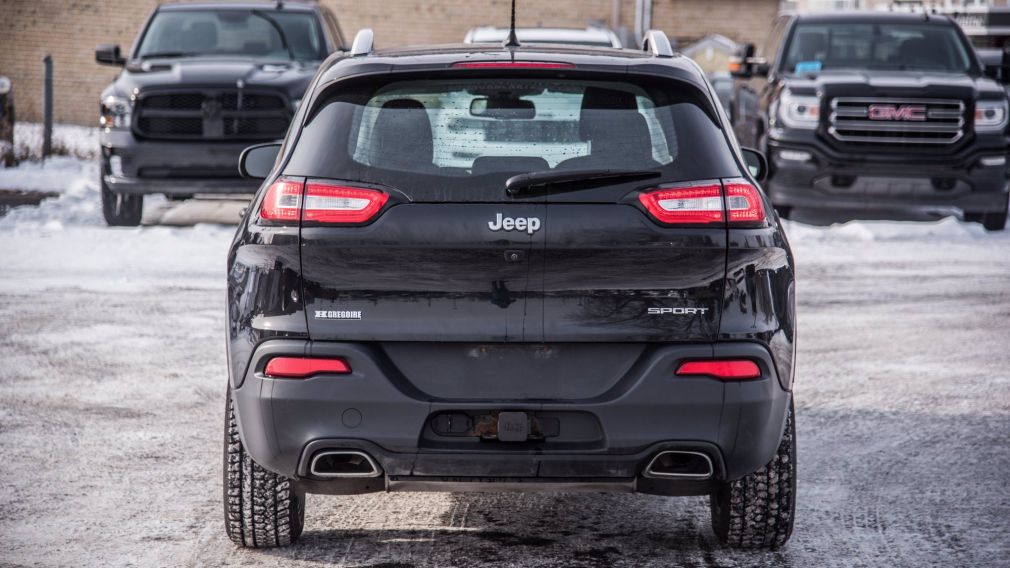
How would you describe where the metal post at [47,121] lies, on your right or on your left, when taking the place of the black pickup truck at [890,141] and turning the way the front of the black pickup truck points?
on your right

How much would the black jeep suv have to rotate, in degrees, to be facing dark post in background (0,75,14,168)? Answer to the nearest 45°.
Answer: approximately 45° to its left

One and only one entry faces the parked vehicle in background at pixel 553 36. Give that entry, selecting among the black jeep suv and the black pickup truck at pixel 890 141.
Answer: the black jeep suv

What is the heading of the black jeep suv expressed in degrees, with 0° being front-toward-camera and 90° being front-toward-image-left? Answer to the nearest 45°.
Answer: approximately 180°

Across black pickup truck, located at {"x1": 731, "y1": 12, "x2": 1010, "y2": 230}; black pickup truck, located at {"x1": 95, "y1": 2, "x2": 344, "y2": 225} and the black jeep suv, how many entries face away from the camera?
1

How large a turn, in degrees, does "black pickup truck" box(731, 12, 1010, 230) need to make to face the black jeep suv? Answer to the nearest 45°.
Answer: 0° — it already faces it

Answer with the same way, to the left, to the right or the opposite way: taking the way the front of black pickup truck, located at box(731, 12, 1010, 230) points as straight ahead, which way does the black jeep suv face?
the opposite way

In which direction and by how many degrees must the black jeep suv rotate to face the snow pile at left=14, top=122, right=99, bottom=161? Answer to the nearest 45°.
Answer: approximately 45° to its left

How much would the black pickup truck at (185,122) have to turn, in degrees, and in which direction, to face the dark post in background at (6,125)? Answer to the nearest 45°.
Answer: approximately 135° to its right

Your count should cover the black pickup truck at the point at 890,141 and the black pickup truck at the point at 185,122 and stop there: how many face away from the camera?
0

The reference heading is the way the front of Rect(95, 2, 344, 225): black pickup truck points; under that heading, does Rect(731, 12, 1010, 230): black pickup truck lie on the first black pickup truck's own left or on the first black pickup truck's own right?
on the first black pickup truck's own left

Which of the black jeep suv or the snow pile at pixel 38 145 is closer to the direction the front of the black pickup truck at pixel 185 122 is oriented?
the black jeep suv

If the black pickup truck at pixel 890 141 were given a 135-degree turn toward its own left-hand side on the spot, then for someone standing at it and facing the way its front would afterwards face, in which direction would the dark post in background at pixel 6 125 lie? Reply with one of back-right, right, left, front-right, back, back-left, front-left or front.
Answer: back-left

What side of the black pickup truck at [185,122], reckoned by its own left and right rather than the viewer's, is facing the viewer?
front

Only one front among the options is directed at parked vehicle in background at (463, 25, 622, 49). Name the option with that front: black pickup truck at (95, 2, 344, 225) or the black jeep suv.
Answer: the black jeep suv

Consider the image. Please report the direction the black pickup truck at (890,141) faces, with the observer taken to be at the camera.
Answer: facing the viewer

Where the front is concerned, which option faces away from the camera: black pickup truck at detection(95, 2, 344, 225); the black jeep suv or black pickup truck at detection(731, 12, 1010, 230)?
the black jeep suv
